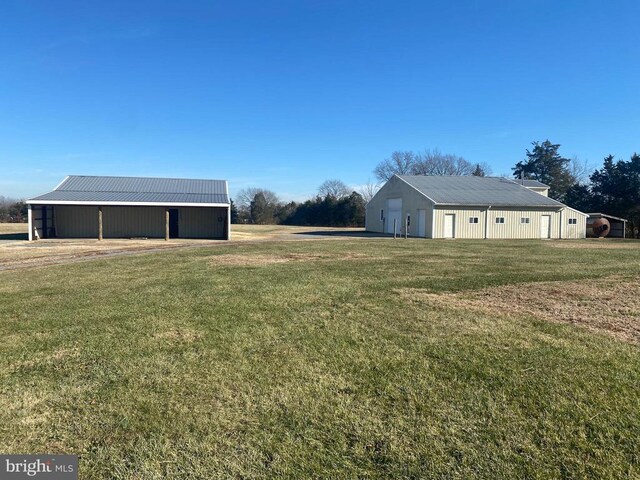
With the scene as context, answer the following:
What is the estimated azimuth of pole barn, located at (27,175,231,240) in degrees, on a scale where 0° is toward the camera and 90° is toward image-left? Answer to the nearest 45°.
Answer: approximately 0°

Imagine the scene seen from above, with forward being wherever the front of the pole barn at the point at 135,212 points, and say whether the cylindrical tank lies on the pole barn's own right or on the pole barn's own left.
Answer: on the pole barn's own left
